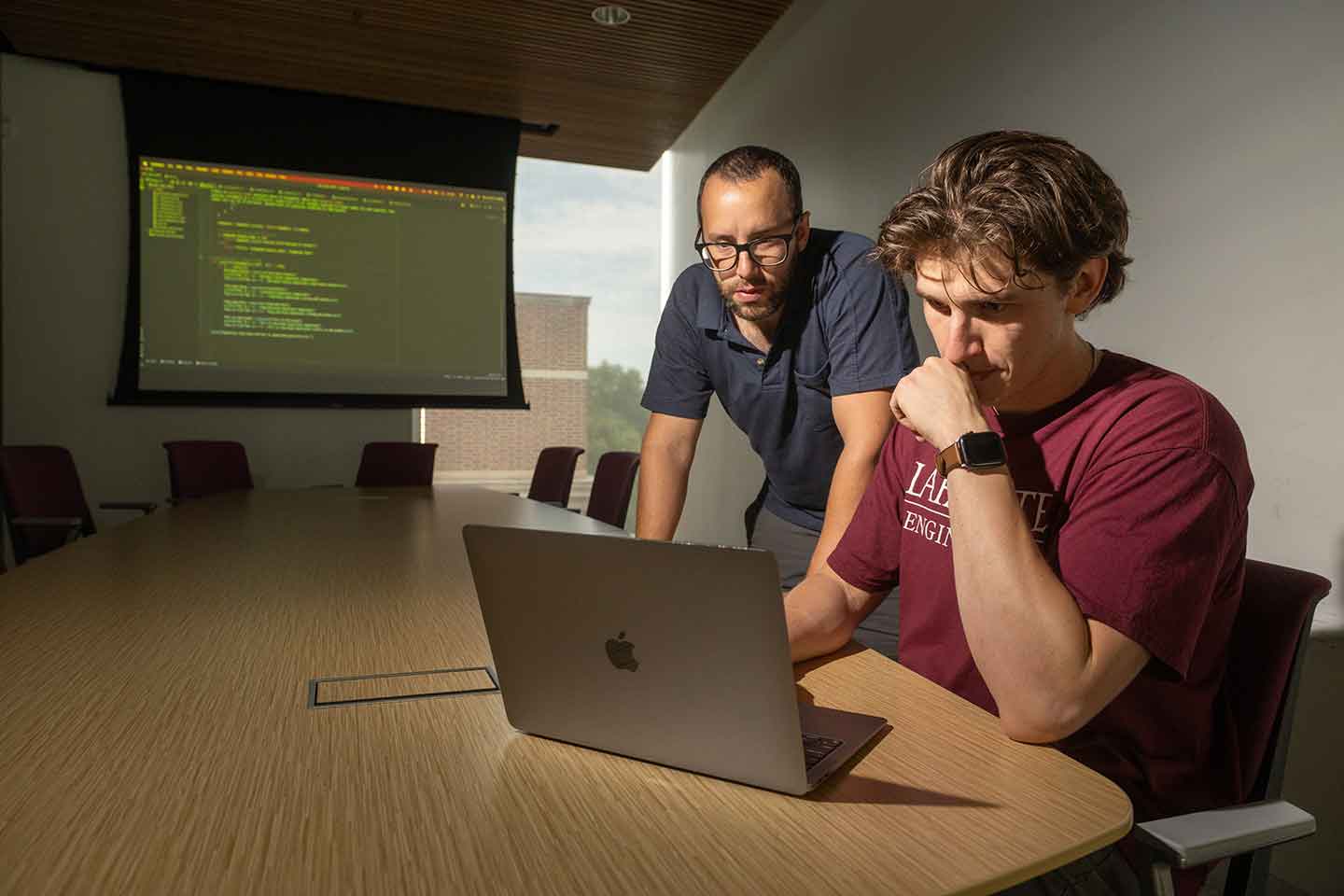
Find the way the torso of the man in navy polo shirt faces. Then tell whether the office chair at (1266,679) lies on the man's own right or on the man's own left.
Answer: on the man's own left

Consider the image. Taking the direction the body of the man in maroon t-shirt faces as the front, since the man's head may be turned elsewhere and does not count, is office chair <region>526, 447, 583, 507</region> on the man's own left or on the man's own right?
on the man's own right

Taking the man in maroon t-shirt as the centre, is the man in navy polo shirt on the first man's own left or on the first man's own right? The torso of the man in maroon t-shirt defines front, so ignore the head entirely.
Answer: on the first man's own right

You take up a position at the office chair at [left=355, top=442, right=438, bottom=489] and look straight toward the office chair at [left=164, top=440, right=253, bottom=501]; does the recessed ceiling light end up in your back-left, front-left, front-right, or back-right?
back-left

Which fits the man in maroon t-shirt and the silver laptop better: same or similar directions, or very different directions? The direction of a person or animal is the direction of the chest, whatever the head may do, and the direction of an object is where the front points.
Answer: very different directions

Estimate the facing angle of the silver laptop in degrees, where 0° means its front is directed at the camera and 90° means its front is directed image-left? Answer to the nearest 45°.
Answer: approximately 225°

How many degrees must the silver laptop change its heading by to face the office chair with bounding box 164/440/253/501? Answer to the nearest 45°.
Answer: approximately 90° to its left

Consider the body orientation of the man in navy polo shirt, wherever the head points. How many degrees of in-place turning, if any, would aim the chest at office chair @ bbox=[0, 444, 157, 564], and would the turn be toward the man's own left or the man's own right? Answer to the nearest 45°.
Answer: approximately 45° to the man's own right

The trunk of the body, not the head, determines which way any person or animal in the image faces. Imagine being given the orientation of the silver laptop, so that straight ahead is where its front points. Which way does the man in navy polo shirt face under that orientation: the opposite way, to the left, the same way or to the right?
the opposite way
